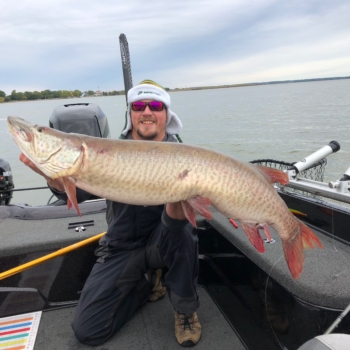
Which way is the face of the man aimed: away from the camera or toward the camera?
toward the camera

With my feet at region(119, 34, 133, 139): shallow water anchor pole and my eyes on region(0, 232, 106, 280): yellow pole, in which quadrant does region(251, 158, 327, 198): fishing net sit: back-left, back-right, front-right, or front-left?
front-left

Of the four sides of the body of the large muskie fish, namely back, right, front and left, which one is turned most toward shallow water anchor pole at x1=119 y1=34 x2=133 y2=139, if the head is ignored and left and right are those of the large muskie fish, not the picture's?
right

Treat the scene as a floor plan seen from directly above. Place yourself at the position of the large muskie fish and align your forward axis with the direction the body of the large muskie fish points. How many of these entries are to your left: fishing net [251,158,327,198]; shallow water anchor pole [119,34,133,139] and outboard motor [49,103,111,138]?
0

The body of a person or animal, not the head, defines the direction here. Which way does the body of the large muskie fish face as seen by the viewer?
to the viewer's left

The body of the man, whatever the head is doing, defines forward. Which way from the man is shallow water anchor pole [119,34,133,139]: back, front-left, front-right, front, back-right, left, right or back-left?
back

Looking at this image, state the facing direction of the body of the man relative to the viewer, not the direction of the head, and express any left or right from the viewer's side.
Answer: facing the viewer

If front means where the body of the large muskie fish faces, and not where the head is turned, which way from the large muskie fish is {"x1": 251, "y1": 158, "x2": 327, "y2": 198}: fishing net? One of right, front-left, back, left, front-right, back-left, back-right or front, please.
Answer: back-right

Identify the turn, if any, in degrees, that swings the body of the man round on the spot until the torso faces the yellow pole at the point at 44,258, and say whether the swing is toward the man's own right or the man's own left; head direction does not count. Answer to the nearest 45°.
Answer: approximately 90° to the man's own right
